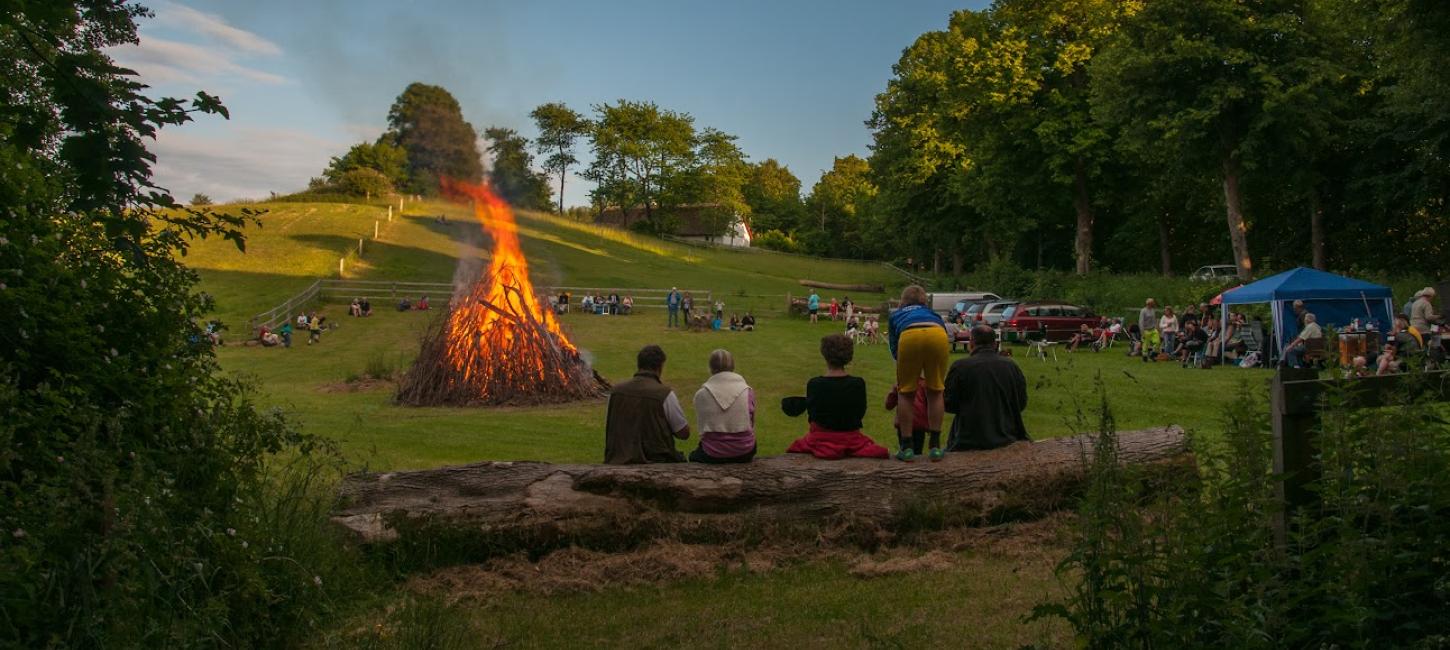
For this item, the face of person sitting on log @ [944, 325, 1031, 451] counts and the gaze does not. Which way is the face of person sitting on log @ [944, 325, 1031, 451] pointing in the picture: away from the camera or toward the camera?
away from the camera

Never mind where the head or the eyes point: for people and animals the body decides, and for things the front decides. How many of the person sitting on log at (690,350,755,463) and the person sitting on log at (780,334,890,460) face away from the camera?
2

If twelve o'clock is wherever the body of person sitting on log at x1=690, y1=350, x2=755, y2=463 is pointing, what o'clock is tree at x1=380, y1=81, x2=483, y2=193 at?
The tree is roughly at 11 o'clock from the person sitting on log.

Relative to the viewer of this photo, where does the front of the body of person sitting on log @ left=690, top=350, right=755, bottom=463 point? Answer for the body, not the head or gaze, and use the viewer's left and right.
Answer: facing away from the viewer

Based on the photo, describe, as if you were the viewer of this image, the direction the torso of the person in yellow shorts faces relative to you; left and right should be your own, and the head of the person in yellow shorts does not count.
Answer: facing away from the viewer

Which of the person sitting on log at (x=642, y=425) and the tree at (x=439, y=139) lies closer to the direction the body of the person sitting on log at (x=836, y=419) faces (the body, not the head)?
the tree

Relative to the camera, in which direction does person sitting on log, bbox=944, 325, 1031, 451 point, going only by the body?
away from the camera

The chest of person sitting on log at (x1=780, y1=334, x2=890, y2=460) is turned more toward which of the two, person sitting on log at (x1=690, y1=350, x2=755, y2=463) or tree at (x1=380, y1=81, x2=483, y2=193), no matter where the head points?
the tree

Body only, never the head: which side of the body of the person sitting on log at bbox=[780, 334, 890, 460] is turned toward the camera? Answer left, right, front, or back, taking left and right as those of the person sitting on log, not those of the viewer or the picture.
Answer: back
